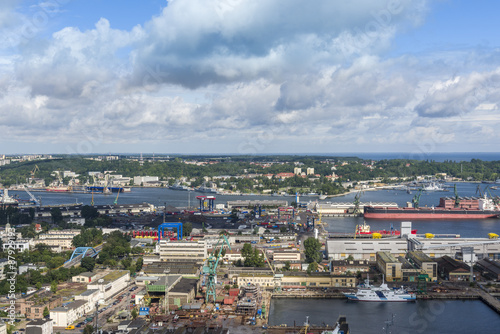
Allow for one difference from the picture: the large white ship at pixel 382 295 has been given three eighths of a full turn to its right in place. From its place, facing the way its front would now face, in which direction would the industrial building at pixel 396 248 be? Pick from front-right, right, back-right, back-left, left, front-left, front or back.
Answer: front-left

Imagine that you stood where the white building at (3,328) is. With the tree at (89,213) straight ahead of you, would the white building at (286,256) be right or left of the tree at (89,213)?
right

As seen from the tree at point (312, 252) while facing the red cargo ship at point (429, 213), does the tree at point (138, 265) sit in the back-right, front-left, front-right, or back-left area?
back-left

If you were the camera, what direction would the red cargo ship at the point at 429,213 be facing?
facing to the left of the viewer

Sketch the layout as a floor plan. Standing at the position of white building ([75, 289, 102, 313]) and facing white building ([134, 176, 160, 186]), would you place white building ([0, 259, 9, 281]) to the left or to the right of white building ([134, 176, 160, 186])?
left

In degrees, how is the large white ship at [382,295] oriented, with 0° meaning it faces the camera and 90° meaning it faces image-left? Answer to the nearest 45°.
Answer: approximately 90°

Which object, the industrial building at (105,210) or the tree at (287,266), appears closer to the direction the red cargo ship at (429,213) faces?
the industrial building

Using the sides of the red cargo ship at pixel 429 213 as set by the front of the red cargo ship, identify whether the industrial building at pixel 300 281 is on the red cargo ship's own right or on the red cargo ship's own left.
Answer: on the red cargo ship's own left
